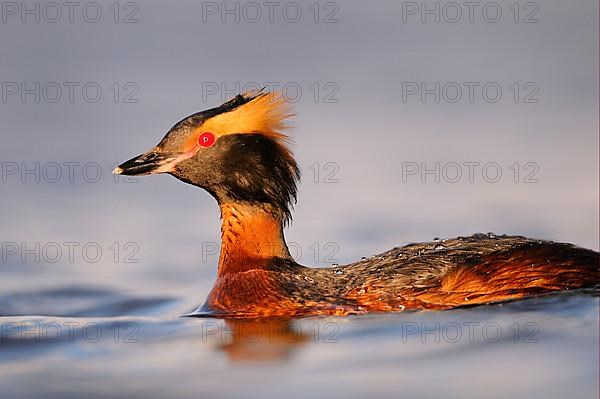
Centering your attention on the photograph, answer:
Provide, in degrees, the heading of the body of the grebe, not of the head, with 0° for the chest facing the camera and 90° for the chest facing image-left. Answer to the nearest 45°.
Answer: approximately 90°
